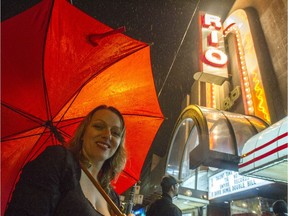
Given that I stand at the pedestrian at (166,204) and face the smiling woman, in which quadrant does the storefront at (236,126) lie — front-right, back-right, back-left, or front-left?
back-left

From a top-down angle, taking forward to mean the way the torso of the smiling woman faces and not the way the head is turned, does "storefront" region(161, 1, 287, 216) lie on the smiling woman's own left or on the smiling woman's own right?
on the smiling woman's own left

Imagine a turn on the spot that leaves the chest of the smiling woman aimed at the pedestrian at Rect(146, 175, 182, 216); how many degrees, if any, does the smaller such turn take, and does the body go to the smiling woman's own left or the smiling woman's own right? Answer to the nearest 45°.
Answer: approximately 90° to the smiling woman's own left
